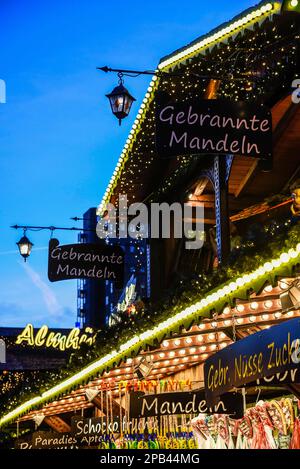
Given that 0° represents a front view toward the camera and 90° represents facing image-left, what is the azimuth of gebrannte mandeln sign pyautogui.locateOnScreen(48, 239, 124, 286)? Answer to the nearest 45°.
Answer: approximately 0°

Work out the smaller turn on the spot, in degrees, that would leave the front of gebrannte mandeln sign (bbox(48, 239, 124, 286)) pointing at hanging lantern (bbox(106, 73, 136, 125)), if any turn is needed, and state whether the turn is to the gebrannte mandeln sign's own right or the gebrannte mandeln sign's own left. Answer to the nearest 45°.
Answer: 0° — it already faces it

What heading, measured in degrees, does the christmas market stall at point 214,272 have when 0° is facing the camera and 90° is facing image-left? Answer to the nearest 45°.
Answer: approximately 45°

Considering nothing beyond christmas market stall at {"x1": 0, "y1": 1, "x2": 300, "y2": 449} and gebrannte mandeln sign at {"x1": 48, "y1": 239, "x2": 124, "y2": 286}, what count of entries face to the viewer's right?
0
